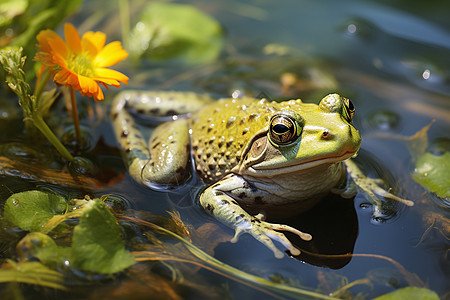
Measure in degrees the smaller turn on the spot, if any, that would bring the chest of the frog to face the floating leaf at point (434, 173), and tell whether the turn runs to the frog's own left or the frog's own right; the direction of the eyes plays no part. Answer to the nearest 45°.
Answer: approximately 45° to the frog's own left

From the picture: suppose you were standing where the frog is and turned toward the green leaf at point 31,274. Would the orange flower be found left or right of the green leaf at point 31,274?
right

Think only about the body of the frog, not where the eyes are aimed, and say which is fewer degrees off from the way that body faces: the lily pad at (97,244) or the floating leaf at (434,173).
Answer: the floating leaf

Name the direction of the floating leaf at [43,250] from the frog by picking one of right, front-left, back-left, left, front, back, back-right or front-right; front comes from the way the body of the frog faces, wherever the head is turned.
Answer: right

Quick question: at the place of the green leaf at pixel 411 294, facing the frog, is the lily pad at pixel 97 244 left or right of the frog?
left

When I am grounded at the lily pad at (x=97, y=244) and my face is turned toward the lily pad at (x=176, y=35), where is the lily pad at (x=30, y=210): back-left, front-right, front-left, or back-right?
front-left

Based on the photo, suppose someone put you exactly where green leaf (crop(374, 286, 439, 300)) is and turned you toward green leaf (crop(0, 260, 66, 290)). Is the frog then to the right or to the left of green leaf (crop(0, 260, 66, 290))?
right

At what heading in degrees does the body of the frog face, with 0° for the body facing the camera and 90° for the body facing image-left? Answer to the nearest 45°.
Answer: approximately 315°

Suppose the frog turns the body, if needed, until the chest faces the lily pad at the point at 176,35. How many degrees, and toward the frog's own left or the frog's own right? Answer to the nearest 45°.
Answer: approximately 135° to the frog's own left

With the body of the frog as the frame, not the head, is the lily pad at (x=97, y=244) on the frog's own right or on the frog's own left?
on the frog's own right

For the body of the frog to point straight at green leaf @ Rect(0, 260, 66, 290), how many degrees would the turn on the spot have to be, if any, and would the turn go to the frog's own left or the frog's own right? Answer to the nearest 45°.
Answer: approximately 90° to the frog's own right
